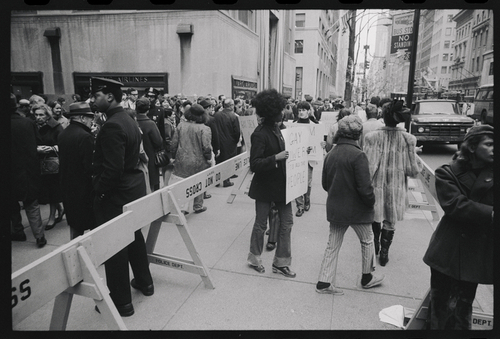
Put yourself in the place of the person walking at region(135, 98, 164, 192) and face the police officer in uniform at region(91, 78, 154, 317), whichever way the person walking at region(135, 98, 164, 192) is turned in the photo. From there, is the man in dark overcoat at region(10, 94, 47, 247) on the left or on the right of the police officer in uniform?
right

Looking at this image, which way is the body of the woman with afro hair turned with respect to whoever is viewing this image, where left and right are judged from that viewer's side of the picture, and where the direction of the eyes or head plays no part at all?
facing to the right of the viewer

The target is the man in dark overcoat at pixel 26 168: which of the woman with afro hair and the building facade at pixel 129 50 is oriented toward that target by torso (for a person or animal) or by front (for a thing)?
the building facade

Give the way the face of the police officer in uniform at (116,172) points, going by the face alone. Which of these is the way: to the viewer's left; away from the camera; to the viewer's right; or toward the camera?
to the viewer's left

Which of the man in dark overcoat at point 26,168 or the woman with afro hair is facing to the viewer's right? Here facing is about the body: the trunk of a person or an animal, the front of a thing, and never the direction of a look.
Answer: the woman with afro hair

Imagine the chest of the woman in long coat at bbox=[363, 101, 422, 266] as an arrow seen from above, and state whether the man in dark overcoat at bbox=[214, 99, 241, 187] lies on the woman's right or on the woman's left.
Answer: on the woman's left

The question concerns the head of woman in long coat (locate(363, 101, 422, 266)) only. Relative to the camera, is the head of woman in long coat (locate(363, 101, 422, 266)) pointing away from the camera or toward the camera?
away from the camera

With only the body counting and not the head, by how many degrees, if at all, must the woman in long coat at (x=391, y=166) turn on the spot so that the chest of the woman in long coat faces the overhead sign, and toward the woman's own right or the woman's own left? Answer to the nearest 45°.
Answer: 0° — they already face it

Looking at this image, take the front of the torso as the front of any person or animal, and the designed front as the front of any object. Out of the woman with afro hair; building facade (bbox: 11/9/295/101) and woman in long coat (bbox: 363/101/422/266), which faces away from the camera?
the woman in long coat

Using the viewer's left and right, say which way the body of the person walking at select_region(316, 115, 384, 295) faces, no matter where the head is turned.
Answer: facing away from the viewer and to the right of the viewer

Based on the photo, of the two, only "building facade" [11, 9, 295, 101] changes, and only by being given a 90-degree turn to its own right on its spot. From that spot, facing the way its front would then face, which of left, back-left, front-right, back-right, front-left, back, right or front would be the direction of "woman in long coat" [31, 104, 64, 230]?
left

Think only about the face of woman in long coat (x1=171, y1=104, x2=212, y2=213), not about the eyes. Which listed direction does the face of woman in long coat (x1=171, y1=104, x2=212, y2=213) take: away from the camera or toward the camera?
away from the camera
